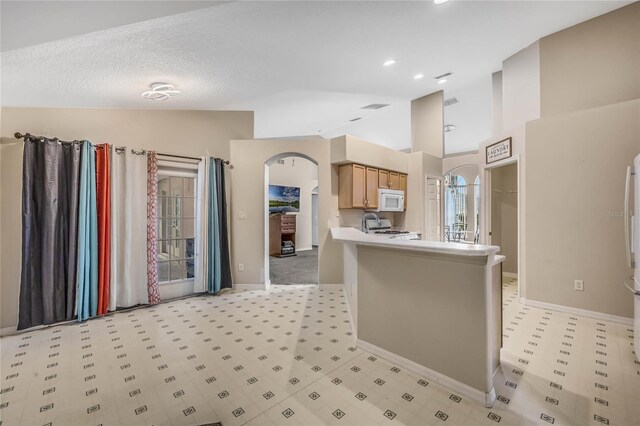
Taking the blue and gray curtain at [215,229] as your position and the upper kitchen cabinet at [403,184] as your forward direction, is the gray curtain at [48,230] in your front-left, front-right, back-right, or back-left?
back-right

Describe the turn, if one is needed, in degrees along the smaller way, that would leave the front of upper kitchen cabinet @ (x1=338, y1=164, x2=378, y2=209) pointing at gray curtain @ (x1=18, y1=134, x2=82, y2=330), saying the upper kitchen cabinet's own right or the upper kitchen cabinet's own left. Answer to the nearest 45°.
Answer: approximately 90° to the upper kitchen cabinet's own right

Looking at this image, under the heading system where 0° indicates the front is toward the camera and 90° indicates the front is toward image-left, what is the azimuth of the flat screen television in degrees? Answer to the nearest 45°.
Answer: approximately 315°

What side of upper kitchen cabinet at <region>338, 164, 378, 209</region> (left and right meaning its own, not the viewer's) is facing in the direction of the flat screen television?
back

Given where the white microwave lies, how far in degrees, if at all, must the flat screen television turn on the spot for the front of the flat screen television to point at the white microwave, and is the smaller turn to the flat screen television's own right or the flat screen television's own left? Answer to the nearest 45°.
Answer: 0° — it already faces it

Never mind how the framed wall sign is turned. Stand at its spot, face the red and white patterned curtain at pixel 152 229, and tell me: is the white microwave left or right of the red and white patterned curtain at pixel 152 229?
right

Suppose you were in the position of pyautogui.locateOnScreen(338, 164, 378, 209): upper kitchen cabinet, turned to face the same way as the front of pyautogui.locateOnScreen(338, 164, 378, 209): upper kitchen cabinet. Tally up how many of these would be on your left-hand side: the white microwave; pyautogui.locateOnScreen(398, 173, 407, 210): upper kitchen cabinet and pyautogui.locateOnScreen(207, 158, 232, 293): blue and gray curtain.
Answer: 2
